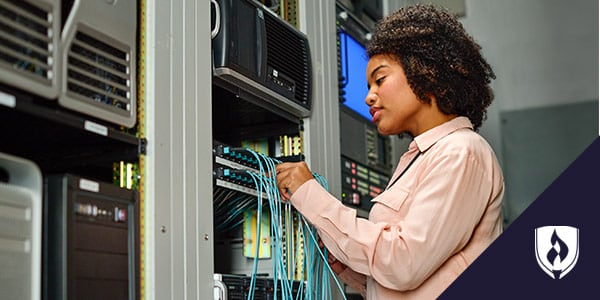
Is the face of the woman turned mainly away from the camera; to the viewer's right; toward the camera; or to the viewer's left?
to the viewer's left

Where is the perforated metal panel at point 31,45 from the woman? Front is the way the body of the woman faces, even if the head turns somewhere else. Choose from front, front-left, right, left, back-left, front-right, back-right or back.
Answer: front-left

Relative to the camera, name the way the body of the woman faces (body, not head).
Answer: to the viewer's left

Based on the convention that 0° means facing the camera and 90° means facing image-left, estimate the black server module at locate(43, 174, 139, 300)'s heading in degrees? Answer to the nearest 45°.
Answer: approximately 315°

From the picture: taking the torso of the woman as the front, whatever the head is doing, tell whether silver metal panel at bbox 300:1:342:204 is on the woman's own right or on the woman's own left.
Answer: on the woman's own right

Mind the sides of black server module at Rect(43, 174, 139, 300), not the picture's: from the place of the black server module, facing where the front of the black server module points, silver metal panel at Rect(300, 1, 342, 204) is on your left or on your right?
on your left

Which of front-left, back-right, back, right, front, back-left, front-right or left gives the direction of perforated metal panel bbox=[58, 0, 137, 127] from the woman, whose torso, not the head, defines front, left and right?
front-left

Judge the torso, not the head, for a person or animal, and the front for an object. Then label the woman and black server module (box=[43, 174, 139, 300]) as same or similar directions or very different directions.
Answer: very different directions

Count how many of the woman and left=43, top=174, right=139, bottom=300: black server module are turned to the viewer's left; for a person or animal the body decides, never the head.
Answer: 1
